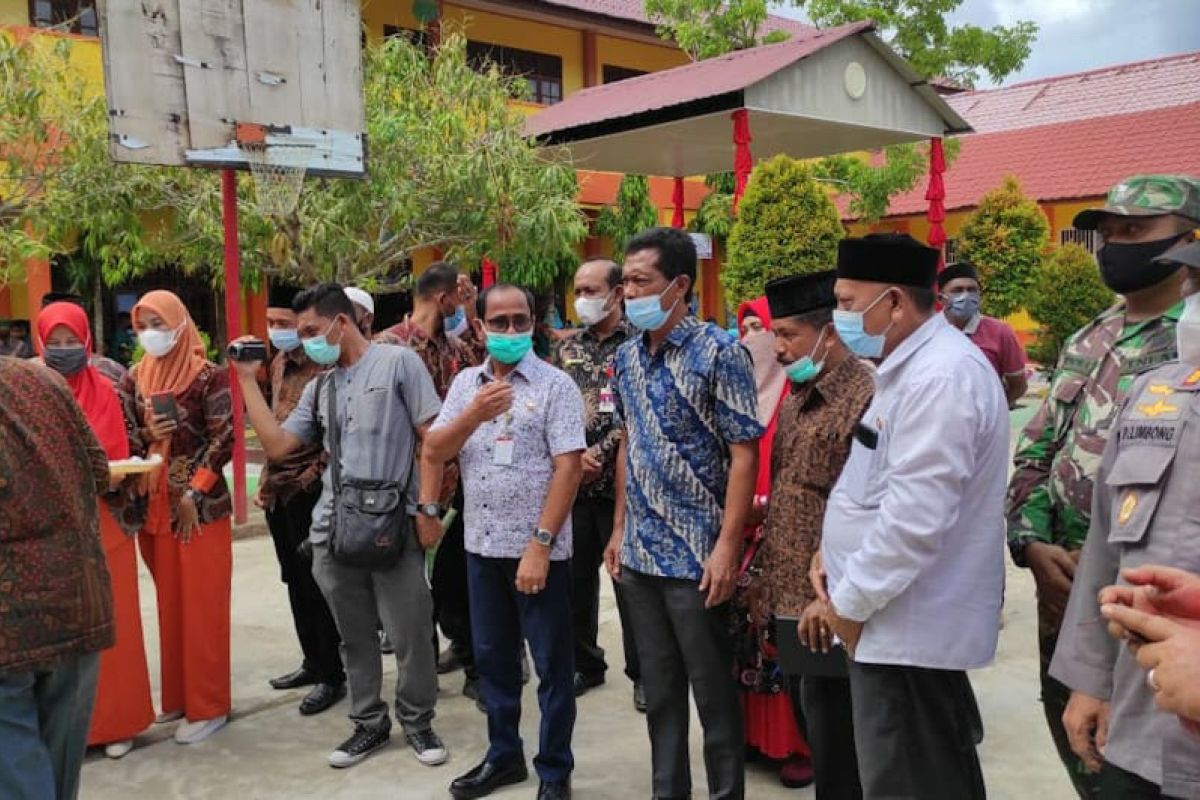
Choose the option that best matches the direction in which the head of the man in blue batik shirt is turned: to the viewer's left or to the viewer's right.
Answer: to the viewer's left

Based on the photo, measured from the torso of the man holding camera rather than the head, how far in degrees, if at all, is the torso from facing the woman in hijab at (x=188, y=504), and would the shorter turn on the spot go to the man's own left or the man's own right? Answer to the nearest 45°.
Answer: approximately 90° to the man's own right

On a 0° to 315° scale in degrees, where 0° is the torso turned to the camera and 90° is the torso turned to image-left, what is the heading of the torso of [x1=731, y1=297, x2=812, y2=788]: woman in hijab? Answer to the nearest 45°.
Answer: approximately 45°

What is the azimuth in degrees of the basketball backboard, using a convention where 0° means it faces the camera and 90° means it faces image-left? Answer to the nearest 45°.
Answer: approximately 0°

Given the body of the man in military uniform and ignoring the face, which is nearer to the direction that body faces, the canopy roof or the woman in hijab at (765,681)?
the woman in hijab

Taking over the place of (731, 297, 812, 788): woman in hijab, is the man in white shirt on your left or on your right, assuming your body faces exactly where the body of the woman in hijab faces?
on your left

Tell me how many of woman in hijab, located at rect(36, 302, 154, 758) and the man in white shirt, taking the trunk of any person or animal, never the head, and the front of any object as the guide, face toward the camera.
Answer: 1

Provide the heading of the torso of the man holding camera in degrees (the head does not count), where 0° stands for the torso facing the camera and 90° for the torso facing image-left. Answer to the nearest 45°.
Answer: approximately 45°

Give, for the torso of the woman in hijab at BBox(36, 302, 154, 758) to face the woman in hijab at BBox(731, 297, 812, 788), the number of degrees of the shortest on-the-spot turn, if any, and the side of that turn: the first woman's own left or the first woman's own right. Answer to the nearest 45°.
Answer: approximately 45° to the first woman's own left

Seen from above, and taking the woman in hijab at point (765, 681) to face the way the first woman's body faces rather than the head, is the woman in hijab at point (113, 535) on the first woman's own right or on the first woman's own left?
on the first woman's own right
